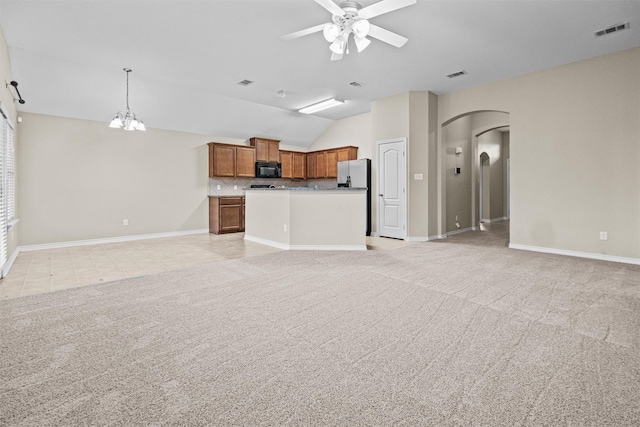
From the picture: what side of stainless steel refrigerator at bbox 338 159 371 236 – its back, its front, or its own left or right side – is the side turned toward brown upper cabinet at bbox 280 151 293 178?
right

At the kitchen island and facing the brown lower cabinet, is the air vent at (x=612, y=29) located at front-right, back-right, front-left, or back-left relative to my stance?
back-right

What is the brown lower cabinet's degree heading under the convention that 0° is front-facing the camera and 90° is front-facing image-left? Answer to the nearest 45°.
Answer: approximately 315°

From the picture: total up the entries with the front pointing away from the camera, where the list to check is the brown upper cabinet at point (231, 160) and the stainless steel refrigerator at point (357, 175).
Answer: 0

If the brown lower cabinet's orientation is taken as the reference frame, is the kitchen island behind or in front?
in front

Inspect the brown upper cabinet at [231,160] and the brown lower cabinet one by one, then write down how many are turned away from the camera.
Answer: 0

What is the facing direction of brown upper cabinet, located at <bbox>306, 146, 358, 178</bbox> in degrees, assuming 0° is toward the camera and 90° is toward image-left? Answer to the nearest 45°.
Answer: approximately 45°
